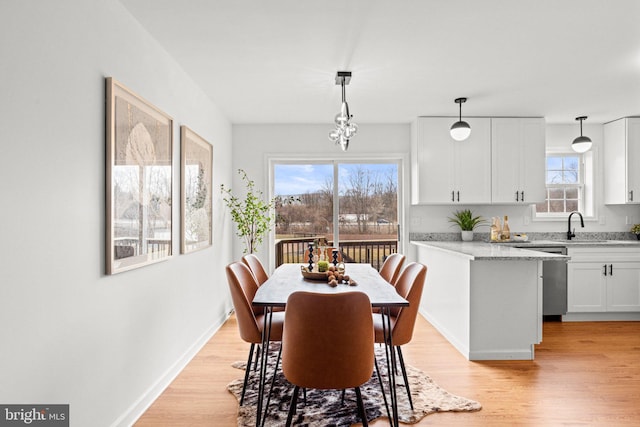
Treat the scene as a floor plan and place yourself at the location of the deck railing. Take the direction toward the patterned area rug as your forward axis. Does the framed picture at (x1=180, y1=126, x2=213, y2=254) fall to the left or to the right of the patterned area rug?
right

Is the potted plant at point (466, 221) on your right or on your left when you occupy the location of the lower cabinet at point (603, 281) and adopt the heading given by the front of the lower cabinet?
on your right

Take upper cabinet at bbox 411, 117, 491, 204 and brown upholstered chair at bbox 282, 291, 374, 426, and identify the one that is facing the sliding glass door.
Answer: the brown upholstered chair

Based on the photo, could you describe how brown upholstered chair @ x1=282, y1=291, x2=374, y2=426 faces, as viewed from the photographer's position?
facing away from the viewer

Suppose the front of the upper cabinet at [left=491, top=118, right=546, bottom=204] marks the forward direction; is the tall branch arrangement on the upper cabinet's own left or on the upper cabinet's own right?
on the upper cabinet's own right

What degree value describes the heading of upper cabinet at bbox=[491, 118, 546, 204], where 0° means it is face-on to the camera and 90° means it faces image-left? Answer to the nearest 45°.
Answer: approximately 0°

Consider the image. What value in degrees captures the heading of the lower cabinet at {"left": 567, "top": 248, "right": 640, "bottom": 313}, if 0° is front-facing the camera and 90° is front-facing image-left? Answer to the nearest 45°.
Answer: approximately 0°

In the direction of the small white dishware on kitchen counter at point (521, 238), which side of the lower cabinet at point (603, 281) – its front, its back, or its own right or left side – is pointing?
right

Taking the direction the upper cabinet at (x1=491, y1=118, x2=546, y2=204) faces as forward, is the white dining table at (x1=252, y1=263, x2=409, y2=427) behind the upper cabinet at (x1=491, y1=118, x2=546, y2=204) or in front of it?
in front

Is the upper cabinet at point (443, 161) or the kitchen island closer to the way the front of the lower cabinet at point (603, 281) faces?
the kitchen island

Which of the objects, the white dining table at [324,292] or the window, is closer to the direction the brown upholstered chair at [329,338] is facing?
the white dining table
